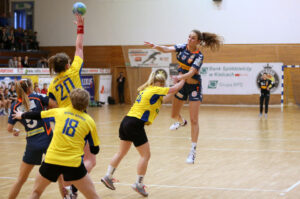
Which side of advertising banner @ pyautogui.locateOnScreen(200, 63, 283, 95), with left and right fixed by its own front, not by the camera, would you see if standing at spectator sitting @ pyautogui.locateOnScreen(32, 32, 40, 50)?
right

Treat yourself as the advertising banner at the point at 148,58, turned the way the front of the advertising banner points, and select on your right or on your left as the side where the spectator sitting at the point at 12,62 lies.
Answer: on your right

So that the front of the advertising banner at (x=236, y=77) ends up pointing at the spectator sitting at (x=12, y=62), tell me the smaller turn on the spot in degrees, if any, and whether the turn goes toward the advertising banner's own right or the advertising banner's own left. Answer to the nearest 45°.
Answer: approximately 90° to the advertising banner's own right

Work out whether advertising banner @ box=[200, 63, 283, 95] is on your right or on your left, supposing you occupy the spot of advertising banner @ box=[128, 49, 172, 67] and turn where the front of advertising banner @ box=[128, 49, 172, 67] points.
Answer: on your left

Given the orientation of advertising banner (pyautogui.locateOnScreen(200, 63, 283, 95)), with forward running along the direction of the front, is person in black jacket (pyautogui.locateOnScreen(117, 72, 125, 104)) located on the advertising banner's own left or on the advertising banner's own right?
on the advertising banner's own right

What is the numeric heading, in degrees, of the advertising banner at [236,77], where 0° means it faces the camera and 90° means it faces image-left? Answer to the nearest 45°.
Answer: approximately 0°

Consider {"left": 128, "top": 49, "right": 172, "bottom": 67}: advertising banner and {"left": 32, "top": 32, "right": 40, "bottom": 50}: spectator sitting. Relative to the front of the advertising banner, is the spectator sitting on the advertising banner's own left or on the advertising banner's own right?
on the advertising banner's own right

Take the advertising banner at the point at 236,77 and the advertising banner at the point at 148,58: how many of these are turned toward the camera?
2
